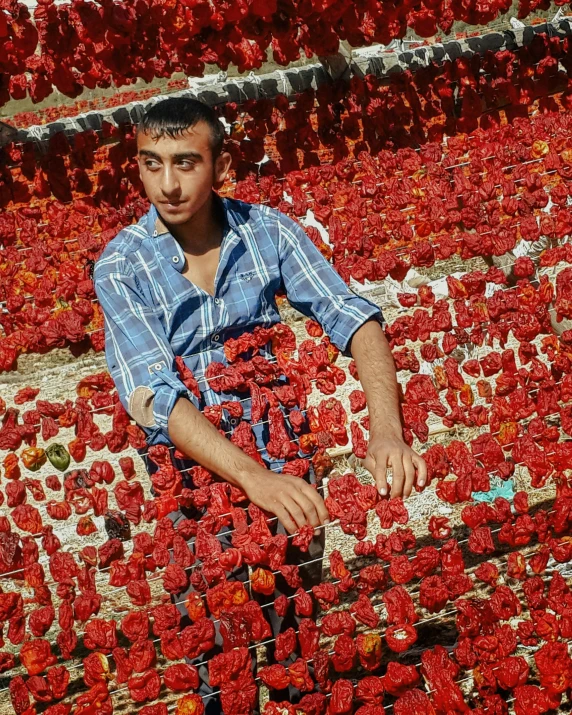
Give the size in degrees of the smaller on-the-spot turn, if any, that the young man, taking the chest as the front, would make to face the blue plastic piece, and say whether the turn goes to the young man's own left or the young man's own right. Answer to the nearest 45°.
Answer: approximately 135° to the young man's own left

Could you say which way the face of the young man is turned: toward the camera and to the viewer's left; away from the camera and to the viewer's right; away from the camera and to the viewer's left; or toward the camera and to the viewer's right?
toward the camera and to the viewer's left

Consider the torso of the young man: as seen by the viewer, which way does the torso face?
toward the camera
